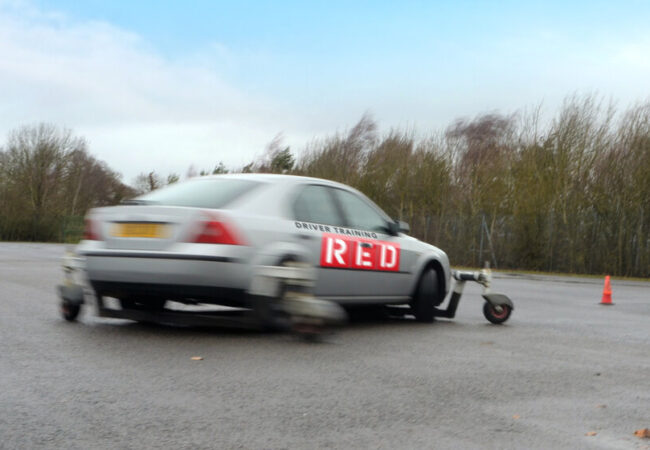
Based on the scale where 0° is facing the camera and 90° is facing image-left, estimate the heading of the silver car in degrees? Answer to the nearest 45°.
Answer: approximately 225°
